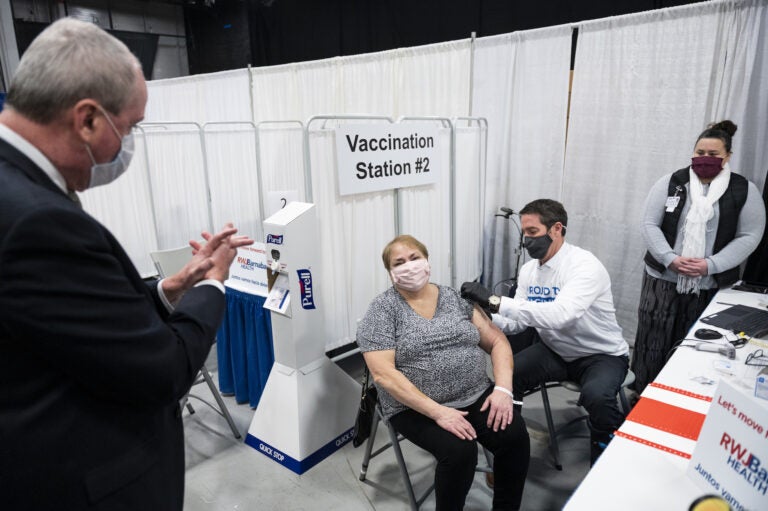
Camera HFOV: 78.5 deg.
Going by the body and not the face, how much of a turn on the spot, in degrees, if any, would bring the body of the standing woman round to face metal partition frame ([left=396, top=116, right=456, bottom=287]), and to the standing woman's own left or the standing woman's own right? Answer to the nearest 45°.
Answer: approximately 90° to the standing woman's own right

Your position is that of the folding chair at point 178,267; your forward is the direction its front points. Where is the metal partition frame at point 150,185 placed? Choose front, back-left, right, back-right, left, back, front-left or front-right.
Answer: back-left

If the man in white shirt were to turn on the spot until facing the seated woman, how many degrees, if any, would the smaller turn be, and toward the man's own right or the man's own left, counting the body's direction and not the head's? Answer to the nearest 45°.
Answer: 0° — they already face them

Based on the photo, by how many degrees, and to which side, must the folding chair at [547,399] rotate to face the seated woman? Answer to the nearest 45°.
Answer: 0° — it already faces them

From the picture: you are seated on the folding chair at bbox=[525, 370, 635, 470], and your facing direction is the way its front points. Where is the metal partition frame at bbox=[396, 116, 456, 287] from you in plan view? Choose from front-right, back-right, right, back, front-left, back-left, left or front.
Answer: right

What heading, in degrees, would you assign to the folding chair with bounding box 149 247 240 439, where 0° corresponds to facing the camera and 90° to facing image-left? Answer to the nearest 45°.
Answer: approximately 315°

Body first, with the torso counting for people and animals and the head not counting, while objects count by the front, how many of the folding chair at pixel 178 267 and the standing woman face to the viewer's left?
0

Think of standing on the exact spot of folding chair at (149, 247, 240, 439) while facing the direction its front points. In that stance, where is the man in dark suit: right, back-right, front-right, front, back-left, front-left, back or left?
front-right

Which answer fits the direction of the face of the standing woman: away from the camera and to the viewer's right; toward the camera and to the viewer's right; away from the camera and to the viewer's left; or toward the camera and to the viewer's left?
toward the camera and to the viewer's left

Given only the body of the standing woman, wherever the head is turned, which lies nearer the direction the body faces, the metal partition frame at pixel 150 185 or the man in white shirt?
the man in white shirt

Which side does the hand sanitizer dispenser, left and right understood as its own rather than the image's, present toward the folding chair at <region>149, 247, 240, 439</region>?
right

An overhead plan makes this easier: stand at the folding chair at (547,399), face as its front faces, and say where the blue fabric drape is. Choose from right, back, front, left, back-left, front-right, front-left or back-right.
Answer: front-right

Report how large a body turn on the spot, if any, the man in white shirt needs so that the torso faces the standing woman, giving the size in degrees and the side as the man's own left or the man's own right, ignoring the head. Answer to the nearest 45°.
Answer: approximately 180°

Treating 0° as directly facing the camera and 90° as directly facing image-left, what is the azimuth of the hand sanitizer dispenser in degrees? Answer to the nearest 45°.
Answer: approximately 45°

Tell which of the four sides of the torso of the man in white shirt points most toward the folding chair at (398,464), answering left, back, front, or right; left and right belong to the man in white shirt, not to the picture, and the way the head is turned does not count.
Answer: front

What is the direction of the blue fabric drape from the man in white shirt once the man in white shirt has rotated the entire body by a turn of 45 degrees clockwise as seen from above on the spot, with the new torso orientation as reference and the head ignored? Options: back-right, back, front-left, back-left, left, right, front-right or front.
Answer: front
